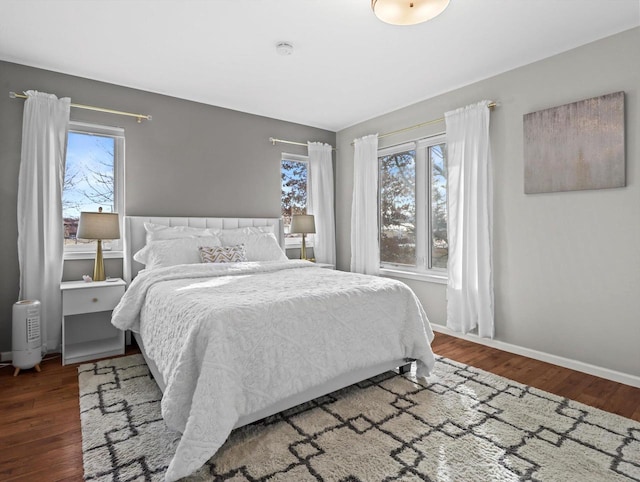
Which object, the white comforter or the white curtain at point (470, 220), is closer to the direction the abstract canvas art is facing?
the white comforter

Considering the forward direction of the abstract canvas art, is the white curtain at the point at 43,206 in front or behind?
in front

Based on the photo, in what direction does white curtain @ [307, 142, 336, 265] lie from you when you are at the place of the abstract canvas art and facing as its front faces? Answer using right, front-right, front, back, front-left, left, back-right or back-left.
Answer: front-right

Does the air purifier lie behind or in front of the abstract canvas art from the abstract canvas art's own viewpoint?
in front

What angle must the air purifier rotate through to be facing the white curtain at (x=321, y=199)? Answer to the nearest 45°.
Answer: approximately 45° to its left

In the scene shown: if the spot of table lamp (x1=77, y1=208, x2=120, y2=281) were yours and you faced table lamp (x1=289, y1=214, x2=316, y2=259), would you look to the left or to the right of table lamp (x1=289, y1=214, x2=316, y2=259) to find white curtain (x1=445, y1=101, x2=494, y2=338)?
right

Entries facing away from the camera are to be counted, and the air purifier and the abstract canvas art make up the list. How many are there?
0

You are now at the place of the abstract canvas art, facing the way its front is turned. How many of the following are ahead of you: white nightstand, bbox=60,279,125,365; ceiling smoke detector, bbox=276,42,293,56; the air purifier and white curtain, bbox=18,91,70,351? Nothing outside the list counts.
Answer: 4

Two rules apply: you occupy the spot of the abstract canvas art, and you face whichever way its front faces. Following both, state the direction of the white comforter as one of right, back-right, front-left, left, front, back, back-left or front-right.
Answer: front

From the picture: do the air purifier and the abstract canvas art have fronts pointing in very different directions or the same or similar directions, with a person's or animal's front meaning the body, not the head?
very different directions

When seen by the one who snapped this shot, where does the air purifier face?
facing the viewer and to the right of the viewer

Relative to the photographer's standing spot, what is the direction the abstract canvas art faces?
facing the viewer and to the left of the viewer

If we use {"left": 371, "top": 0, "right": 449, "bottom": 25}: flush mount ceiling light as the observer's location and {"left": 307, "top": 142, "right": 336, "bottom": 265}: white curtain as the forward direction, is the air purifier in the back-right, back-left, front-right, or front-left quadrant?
front-left
